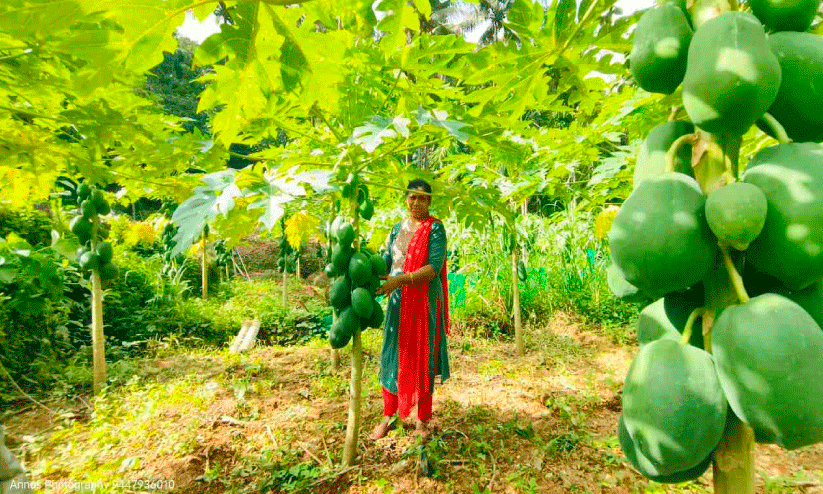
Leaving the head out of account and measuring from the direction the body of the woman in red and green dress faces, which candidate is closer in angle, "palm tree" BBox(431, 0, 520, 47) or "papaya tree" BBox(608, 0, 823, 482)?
the papaya tree

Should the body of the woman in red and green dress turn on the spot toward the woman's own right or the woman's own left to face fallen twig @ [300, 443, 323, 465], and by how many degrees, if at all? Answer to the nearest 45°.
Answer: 0° — they already face it

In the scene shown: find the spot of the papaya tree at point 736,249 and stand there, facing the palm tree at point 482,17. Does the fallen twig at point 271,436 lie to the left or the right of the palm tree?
left

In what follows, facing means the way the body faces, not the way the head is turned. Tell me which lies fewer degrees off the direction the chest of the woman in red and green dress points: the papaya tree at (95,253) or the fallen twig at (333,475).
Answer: the fallen twig

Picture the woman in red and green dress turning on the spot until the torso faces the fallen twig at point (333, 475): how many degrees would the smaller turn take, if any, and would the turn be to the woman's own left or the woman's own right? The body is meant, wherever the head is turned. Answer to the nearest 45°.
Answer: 0° — they already face it

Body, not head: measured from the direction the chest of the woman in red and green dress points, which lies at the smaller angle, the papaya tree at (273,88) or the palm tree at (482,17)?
the papaya tree

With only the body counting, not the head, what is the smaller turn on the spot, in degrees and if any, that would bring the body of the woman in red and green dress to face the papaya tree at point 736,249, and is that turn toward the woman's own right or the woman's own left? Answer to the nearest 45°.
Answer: approximately 45° to the woman's own left

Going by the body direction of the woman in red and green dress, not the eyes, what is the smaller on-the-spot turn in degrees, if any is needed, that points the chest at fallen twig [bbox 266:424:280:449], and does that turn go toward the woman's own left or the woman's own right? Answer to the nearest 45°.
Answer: approximately 45° to the woman's own right

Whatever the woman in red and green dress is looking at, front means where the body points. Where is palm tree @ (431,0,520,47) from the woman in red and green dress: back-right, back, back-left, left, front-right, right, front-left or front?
back-right
